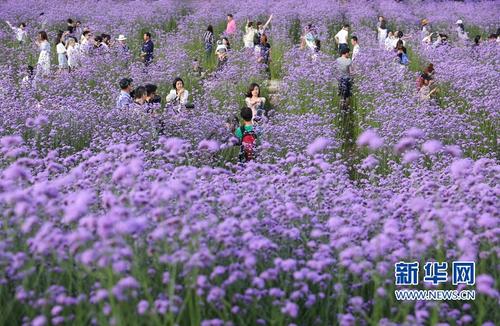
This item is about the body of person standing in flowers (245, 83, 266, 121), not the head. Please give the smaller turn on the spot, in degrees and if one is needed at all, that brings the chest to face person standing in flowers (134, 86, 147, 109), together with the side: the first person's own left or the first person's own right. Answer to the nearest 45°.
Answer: approximately 90° to the first person's own right

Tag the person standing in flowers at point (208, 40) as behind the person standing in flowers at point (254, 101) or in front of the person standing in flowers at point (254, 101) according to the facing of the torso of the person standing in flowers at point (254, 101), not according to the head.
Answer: behind

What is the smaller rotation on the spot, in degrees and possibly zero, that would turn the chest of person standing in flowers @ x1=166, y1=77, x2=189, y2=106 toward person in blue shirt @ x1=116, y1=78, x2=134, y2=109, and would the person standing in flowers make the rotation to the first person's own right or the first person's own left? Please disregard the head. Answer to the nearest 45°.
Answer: approximately 45° to the first person's own right

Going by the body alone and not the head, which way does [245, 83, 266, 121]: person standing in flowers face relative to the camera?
toward the camera

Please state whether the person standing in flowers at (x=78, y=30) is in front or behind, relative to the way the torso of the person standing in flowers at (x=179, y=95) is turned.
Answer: behind

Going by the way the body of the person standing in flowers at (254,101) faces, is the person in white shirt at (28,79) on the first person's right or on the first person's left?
on the first person's right

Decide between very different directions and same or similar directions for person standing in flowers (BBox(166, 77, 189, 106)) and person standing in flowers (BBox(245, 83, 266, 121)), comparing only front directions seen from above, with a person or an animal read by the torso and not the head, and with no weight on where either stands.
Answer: same or similar directions

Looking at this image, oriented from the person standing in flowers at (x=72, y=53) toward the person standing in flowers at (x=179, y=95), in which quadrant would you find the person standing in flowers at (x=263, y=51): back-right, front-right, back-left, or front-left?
front-left

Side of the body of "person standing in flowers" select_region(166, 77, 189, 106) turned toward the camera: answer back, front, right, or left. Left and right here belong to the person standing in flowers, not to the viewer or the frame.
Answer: front

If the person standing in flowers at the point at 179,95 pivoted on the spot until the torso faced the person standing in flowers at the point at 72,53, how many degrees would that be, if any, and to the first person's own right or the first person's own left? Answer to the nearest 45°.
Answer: approximately 135° to the first person's own right

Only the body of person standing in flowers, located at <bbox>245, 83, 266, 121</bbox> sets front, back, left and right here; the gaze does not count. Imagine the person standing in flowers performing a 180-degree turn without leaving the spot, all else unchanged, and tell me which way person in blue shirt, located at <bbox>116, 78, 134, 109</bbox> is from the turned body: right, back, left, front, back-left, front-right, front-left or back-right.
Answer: left

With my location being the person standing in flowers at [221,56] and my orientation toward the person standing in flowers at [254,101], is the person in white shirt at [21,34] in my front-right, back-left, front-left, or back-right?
back-right

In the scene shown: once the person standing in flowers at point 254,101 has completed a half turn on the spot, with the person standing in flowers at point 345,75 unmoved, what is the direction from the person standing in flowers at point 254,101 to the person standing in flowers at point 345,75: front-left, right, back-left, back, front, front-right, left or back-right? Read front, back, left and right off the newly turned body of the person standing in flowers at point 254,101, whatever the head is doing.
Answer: front-right

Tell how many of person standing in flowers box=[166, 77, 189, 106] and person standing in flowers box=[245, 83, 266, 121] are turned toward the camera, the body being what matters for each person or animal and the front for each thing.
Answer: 2

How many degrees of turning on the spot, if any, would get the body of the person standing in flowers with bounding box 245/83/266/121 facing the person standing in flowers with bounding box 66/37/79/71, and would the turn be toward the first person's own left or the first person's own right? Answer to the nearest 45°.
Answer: approximately 135° to the first person's own right
